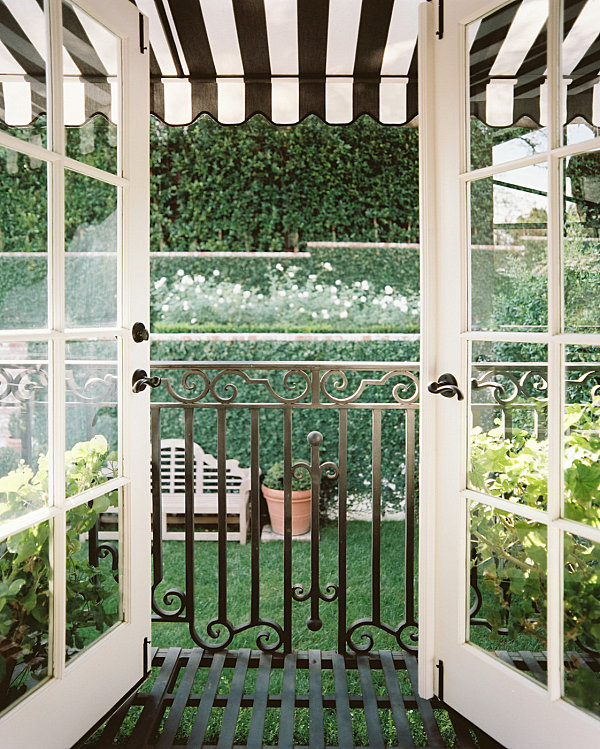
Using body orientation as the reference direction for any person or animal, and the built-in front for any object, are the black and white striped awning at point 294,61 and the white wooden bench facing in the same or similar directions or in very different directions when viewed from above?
very different directions

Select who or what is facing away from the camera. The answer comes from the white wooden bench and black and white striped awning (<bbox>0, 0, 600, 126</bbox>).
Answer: the black and white striped awning

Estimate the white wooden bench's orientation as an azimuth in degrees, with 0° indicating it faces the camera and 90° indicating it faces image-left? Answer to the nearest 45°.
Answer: approximately 0°

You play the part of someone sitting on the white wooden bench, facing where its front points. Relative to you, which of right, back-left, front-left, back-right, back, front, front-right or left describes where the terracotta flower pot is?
left

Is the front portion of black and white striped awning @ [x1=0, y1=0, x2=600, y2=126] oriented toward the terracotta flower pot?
yes

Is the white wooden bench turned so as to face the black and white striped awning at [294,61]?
yes

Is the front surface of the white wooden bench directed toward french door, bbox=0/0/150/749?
yes

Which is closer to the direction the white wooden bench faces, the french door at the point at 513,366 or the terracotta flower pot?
the french door

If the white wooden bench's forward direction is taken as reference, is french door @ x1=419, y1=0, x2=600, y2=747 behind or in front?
in front

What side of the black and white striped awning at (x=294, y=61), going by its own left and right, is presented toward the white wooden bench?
front

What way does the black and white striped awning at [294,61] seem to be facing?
away from the camera
